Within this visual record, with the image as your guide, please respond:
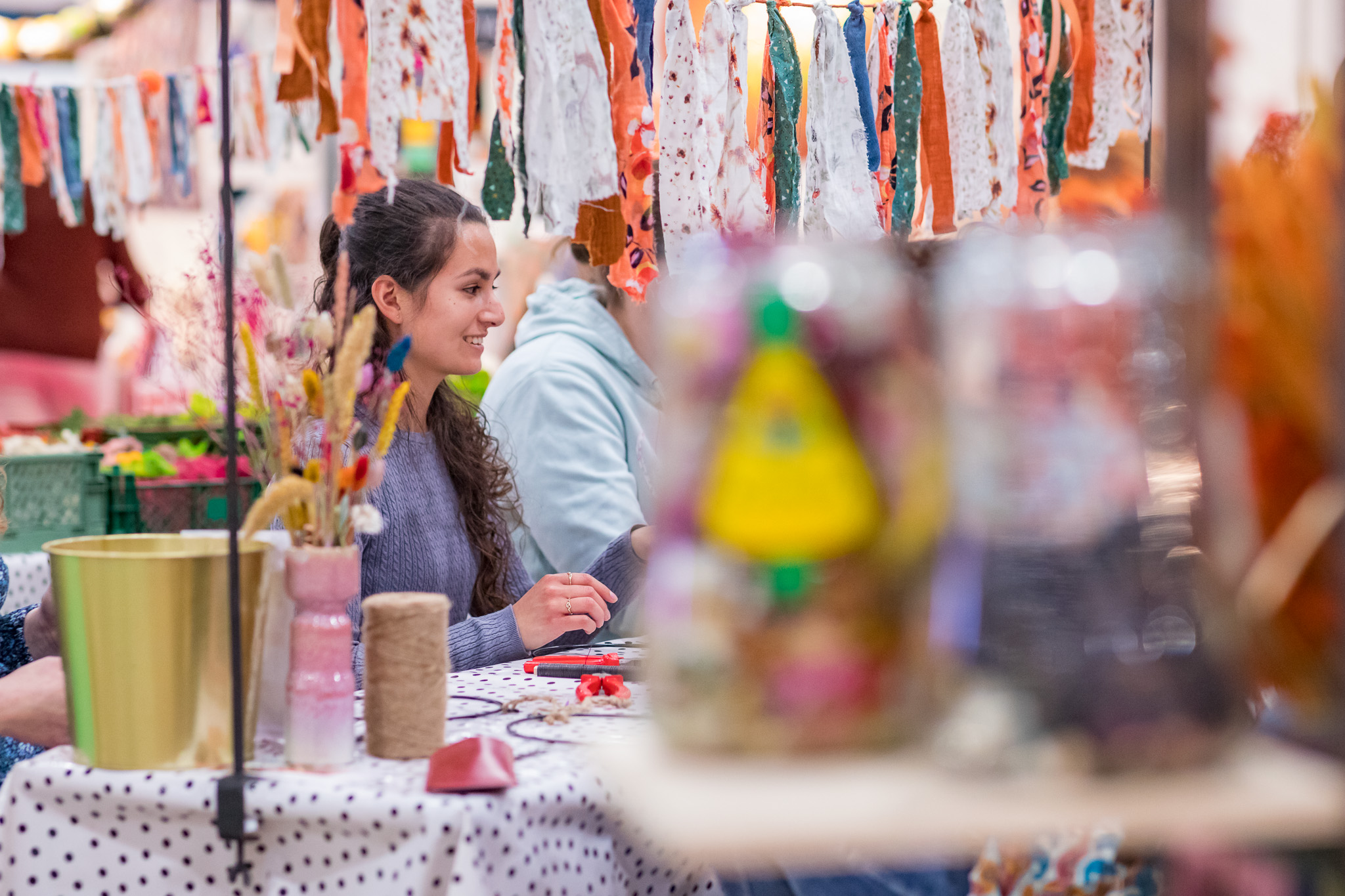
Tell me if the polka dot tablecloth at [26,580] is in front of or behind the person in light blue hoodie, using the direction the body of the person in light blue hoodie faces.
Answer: behind

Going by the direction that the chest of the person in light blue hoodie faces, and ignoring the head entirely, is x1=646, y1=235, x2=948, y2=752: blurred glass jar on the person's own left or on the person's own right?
on the person's own right

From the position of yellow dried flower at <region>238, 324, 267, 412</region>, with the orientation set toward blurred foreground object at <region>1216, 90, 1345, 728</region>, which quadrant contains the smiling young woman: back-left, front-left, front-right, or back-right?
back-left

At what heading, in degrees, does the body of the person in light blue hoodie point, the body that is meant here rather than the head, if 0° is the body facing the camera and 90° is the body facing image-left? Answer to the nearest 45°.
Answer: approximately 270°

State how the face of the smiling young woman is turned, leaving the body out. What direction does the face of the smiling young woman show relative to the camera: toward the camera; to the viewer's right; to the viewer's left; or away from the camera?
to the viewer's right

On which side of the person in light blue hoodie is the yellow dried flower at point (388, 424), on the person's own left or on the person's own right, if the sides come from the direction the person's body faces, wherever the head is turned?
on the person's own right

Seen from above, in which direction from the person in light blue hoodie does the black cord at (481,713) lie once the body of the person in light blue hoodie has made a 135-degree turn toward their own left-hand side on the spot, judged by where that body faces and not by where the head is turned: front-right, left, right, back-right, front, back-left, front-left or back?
back-left

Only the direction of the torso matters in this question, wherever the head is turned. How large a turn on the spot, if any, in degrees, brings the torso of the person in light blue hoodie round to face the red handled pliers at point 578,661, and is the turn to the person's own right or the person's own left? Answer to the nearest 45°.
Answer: approximately 90° to the person's own right
